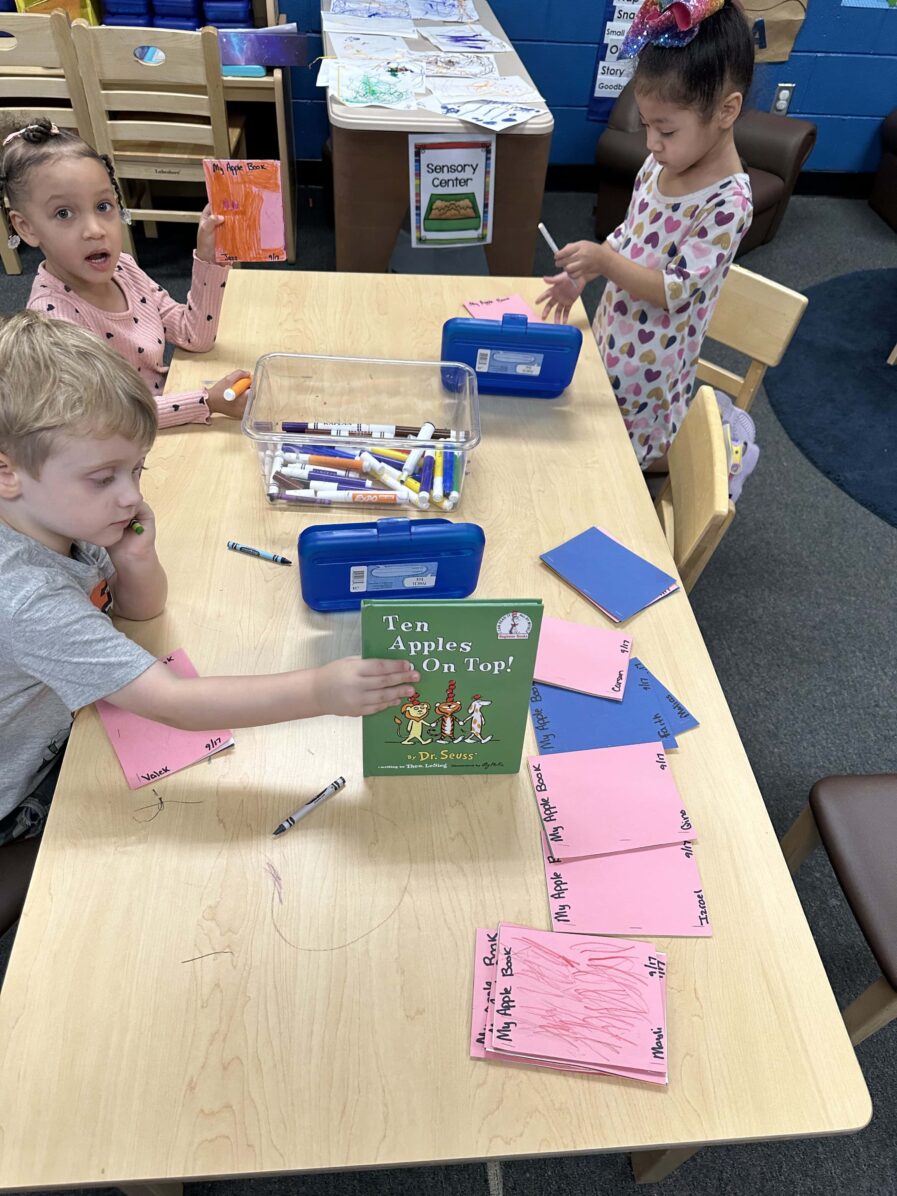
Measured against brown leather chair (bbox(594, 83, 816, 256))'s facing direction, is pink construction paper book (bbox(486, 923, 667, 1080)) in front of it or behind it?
in front

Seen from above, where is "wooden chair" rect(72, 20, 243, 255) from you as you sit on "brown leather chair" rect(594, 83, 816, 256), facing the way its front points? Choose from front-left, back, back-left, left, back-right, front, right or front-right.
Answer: front-right

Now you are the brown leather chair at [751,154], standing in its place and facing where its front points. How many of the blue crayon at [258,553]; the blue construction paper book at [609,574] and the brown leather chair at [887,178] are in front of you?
2

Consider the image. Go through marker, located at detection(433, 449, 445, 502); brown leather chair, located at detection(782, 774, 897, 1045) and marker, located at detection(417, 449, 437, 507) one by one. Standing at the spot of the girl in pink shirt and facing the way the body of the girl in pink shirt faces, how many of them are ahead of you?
3

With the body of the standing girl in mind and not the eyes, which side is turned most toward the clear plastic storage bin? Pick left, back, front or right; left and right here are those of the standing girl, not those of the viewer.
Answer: front

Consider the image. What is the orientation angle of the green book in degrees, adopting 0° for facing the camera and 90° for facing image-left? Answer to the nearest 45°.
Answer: approximately 0°

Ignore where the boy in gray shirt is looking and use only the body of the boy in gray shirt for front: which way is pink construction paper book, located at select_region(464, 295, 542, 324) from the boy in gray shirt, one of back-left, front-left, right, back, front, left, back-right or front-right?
front-left

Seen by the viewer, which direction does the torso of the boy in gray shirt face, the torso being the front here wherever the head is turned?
to the viewer's right

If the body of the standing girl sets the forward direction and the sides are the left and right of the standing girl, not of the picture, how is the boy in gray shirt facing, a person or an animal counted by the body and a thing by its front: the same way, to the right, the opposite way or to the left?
the opposite way

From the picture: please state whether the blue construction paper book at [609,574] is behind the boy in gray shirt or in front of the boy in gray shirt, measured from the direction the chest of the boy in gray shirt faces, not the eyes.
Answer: in front

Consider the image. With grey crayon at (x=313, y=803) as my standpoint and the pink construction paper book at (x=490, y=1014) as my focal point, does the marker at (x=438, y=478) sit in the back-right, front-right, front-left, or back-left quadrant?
back-left
